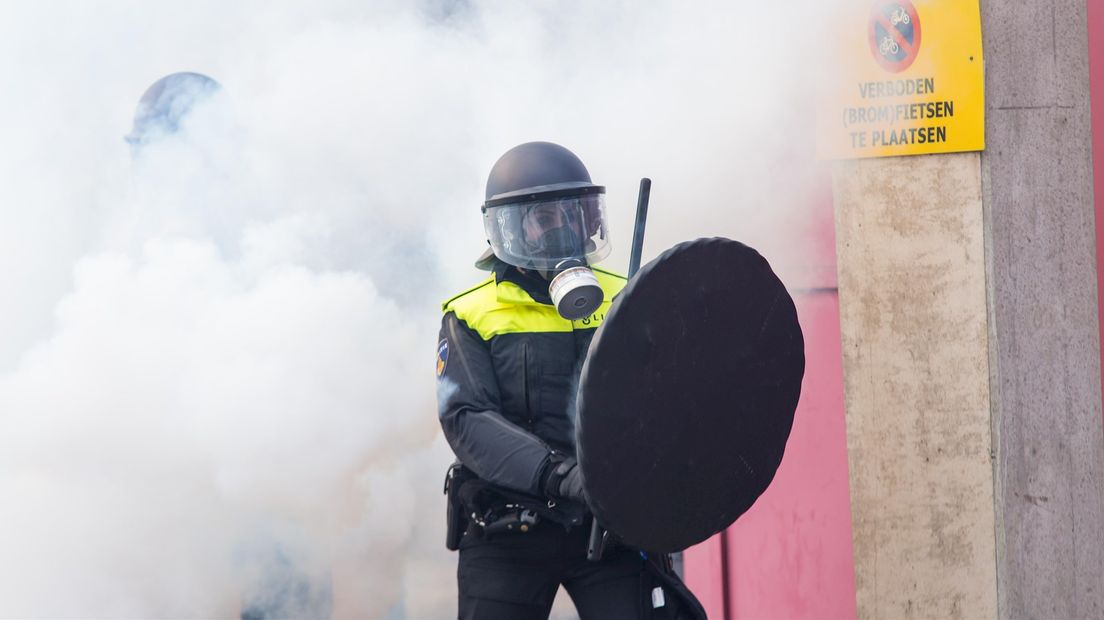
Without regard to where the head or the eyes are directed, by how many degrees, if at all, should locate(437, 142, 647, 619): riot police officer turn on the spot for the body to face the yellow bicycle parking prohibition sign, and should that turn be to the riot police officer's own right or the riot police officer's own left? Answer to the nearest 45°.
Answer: approximately 90° to the riot police officer's own left

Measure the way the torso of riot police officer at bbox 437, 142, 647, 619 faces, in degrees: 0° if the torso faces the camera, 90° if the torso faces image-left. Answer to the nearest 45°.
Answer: approximately 315°

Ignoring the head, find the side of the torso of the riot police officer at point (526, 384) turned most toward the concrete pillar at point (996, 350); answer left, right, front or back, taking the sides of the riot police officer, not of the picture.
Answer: left

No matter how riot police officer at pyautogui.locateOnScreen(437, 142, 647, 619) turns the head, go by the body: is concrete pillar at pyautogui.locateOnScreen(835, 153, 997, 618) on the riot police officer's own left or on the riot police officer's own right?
on the riot police officer's own left
